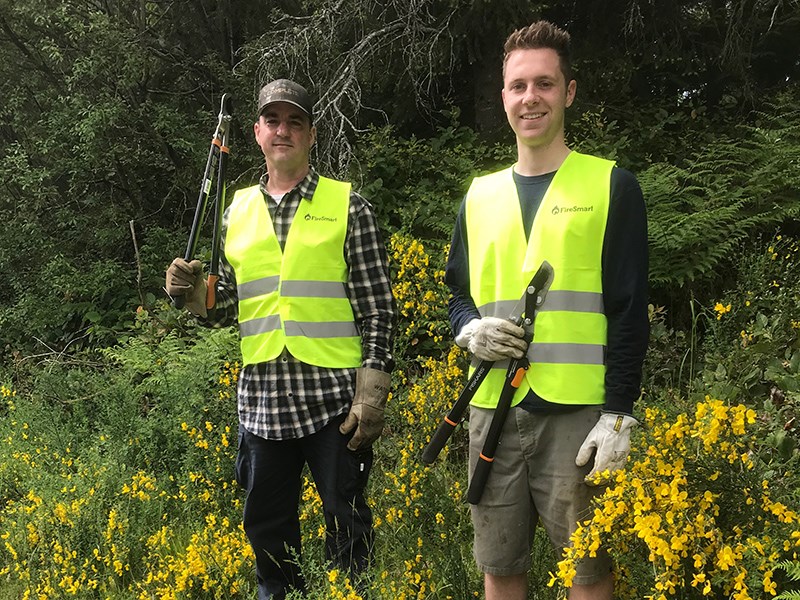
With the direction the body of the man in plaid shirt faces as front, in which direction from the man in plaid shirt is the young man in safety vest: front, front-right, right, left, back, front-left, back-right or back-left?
front-left

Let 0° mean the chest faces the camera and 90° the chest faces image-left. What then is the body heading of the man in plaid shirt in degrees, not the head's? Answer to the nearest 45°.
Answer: approximately 0°
